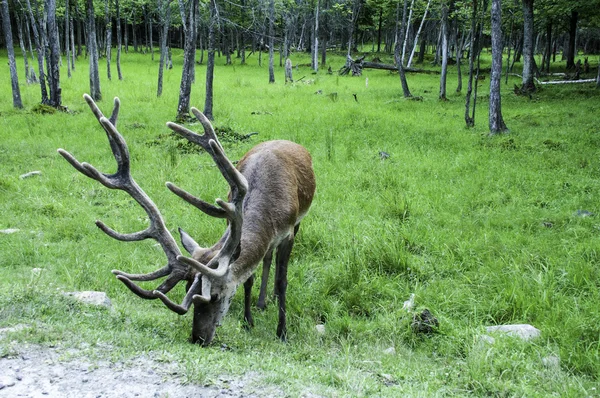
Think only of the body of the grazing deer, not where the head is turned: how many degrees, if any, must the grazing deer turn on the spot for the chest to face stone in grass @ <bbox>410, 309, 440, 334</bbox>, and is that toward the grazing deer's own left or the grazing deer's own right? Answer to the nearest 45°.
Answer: approximately 135° to the grazing deer's own left

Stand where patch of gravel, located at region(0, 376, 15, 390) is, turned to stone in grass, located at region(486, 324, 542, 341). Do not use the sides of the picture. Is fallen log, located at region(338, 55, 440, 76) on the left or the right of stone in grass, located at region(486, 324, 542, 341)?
left

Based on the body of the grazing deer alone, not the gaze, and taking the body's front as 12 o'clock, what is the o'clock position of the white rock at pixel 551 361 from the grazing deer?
The white rock is roughly at 8 o'clock from the grazing deer.

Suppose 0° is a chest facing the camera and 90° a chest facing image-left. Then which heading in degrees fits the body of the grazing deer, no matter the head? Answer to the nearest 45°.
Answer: approximately 45°

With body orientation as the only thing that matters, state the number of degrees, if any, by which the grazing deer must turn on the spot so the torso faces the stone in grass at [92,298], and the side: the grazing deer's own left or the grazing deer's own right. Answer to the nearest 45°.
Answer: approximately 90° to the grazing deer's own right

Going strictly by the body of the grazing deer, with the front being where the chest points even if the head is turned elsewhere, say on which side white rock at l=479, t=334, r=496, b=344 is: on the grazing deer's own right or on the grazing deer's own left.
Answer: on the grazing deer's own left

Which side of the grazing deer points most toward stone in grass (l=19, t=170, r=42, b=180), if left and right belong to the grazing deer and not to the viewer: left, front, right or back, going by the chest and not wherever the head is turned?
right

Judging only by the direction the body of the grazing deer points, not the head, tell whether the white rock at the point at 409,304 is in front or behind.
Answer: behind

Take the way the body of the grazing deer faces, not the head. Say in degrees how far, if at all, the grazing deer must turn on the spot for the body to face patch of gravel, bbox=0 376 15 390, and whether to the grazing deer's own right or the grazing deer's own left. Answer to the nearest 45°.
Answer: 0° — it already faces it
